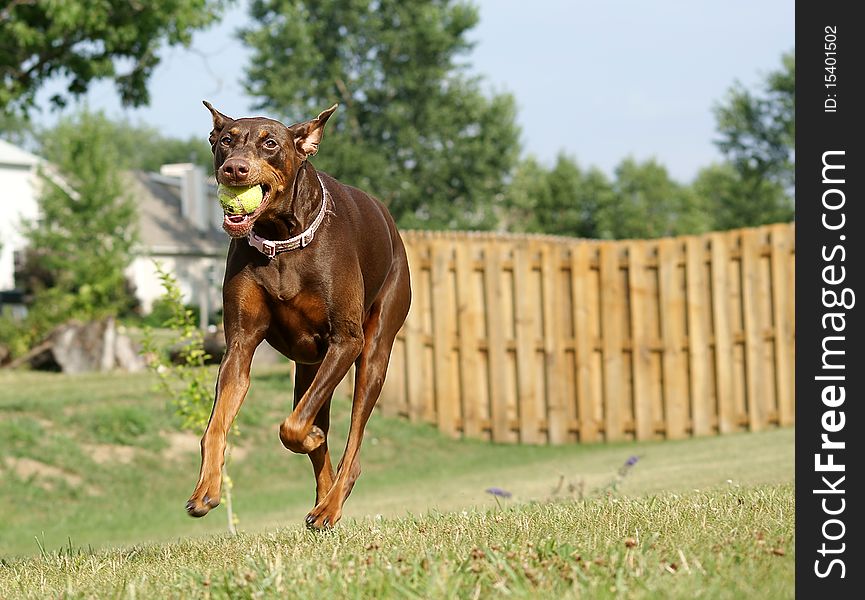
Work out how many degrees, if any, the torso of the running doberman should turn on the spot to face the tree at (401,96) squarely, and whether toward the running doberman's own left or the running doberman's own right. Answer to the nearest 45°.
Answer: approximately 135° to the running doberman's own right

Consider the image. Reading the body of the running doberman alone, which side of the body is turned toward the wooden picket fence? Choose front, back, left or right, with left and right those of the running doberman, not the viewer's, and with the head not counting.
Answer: back

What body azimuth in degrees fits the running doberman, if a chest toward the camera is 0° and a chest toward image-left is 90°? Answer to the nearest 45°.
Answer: approximately 45°

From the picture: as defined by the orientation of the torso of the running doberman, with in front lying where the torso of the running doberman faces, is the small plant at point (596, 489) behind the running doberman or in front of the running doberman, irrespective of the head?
behind

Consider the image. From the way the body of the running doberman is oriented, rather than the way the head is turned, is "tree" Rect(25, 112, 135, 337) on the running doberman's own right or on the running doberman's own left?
on the running doberman's own right

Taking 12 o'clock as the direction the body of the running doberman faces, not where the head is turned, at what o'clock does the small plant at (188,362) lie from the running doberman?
The small plant is roughly at 4 o'clock from the running doberman.

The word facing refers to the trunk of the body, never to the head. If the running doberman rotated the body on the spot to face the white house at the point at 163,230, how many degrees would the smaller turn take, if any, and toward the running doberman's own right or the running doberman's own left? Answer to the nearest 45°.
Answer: approximately 135° to the running doberman's own right

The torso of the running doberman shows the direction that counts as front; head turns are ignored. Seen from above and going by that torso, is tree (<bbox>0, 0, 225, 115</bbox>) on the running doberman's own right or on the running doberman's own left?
on the running doberman's own right

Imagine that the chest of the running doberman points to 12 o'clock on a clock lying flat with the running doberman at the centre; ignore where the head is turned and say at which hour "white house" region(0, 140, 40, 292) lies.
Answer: The white house is roughly at 4 o'clock from the running doberman.
